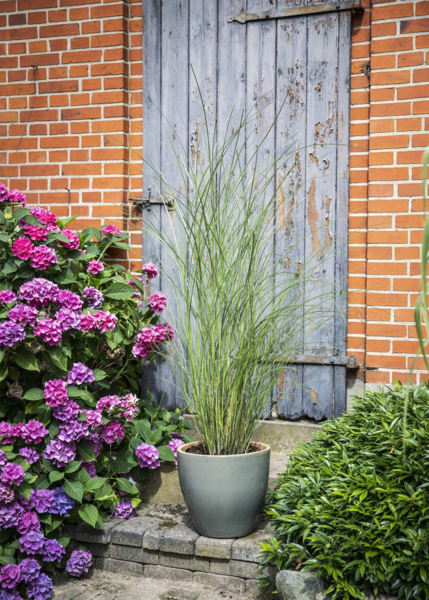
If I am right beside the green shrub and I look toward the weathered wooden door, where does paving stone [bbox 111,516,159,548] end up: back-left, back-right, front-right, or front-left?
front-left

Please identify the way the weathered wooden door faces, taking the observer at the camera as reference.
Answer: facing the viewer

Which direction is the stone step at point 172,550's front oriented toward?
toward the camera

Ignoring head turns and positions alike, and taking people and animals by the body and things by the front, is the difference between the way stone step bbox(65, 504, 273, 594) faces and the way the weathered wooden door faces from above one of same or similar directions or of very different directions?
same or similar directions

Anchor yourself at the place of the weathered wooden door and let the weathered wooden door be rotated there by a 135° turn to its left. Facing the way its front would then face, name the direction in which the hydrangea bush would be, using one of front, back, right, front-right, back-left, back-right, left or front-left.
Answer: back

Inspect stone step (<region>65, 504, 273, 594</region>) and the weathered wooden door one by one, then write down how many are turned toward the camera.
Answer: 2
